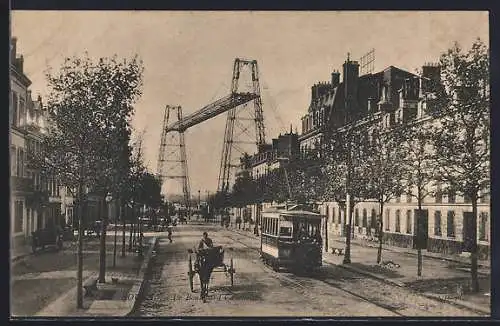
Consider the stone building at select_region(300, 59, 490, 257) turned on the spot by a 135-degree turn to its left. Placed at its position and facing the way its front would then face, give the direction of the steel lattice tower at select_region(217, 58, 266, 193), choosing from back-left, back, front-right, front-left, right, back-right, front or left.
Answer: back

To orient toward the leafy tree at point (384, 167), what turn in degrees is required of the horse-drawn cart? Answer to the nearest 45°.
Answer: approximately 90° to its left

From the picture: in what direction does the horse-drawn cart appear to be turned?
toward the camera

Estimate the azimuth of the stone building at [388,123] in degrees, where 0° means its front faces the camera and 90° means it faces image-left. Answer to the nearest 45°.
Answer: approximately 45°

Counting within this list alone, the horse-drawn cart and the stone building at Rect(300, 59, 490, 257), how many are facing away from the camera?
0

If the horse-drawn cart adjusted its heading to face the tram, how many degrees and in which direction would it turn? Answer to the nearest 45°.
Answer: approximately 135° to its left

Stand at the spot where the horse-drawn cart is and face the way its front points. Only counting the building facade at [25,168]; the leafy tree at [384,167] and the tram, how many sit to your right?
1

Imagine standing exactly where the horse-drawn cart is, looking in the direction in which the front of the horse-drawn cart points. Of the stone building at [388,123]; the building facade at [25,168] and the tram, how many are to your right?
1

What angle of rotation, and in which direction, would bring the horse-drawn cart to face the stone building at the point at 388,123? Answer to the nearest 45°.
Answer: approximately 90° to its left

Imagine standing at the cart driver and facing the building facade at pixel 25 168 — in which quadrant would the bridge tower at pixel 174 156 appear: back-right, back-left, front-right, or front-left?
front-right
